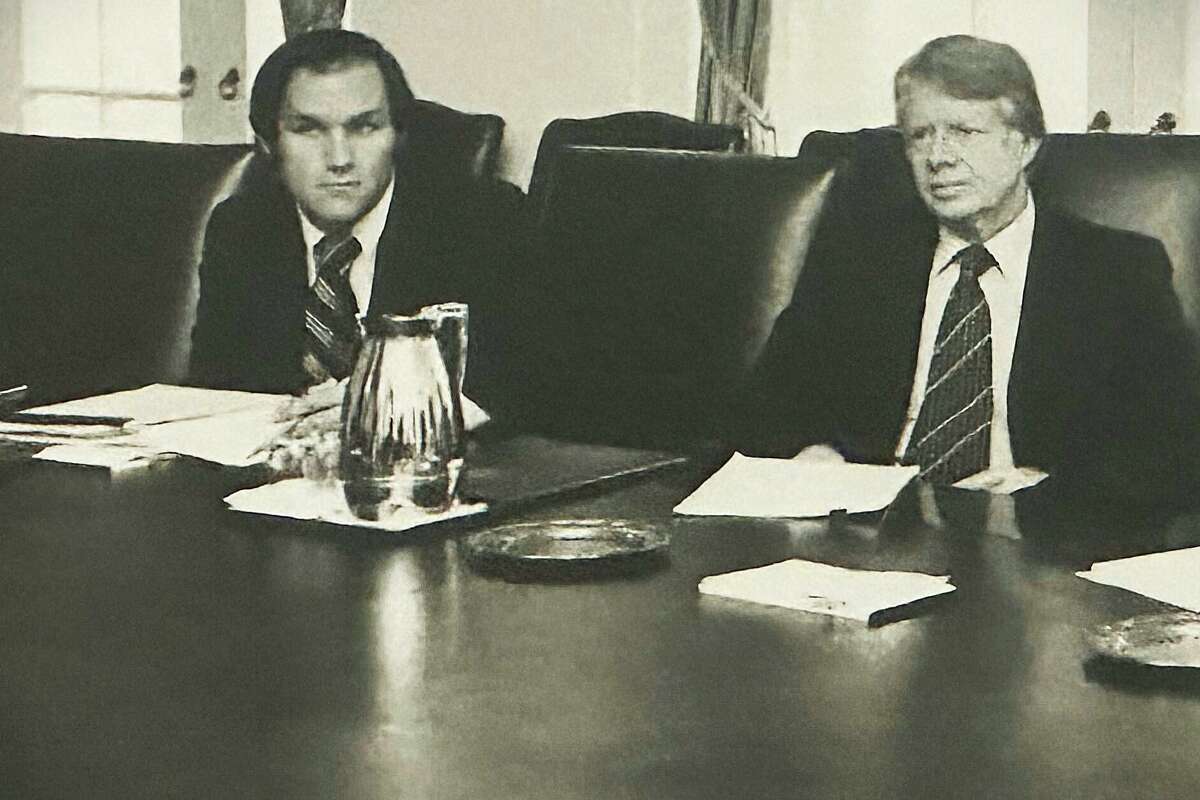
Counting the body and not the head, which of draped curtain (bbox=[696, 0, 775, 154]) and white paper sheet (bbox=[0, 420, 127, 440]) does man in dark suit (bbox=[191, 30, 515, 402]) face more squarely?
the white paper sheet

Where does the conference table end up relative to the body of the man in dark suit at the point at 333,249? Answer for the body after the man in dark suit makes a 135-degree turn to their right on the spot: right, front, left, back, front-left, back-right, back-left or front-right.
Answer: back-left

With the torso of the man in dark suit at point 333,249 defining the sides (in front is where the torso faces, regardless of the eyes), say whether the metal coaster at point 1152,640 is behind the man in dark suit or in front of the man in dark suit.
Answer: in front

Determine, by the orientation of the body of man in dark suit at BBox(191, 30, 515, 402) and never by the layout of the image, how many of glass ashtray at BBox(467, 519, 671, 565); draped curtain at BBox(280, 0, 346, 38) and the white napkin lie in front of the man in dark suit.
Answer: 2

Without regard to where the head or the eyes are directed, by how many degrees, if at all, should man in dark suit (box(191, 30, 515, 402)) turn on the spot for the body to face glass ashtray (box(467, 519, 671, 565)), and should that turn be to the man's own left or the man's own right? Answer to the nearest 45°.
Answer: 0° — they already face it

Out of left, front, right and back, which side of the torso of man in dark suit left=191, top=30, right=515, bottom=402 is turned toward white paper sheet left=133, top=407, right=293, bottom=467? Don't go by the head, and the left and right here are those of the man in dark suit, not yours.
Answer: front

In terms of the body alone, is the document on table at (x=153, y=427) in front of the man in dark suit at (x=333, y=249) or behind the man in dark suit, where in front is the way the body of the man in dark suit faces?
in front

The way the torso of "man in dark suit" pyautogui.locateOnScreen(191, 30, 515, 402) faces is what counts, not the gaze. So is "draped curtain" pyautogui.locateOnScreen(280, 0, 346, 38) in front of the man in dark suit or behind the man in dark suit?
behind

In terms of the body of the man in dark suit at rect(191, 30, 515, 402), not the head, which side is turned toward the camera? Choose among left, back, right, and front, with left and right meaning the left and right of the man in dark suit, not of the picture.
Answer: front

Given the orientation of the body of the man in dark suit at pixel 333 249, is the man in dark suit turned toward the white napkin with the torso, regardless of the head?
yes
